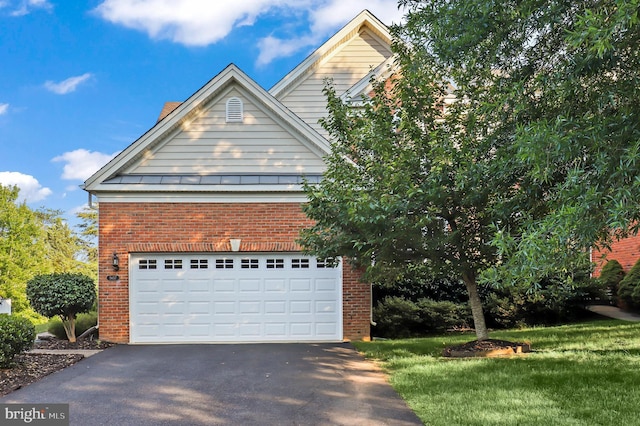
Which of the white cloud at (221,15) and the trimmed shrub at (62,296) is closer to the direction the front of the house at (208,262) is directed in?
the trimmed shrub

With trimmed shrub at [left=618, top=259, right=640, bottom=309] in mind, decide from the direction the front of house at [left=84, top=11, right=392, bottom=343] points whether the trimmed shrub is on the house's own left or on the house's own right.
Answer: on the house's own left

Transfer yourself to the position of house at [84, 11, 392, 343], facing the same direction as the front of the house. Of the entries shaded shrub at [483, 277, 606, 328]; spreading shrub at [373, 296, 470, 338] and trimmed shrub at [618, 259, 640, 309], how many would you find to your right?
0

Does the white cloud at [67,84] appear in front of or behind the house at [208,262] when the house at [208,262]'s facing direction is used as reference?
behind

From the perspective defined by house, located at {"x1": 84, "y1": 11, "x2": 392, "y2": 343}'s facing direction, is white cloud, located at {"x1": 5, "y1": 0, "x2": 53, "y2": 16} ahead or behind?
behind

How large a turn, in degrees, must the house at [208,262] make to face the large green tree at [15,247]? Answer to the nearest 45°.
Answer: approximately 135° to its right

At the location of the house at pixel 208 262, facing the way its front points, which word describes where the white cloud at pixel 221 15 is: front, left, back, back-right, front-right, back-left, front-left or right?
back

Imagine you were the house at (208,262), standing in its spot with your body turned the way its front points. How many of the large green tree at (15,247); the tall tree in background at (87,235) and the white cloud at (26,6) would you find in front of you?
0

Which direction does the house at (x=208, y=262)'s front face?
toward the camera

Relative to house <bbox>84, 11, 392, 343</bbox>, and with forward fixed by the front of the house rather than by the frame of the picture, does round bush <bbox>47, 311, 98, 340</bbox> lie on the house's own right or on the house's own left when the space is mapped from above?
on the house's own right

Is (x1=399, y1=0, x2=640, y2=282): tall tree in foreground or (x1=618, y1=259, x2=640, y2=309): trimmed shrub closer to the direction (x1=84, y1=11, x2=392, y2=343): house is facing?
the tall tree in foreground

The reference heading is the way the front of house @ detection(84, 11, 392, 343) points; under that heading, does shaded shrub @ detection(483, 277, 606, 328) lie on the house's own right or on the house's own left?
on the house's own left

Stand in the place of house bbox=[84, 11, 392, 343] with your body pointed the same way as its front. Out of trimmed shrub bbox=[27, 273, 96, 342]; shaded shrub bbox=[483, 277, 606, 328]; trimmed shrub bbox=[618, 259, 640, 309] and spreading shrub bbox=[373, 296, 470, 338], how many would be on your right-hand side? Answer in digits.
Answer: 1
